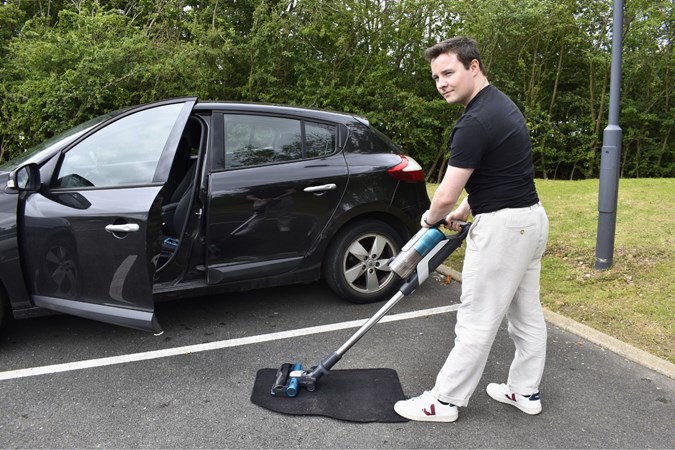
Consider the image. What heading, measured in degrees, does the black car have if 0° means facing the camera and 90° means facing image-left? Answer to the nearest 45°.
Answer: approximately 90°

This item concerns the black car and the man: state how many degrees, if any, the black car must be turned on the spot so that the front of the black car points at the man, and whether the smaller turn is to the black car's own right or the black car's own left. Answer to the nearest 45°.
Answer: approximately 135° to the black car's own left

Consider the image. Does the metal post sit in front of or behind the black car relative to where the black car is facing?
behind

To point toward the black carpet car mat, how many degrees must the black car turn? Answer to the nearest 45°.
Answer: approximately 135° to its left

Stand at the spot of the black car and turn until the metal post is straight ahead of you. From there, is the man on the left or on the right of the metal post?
right
